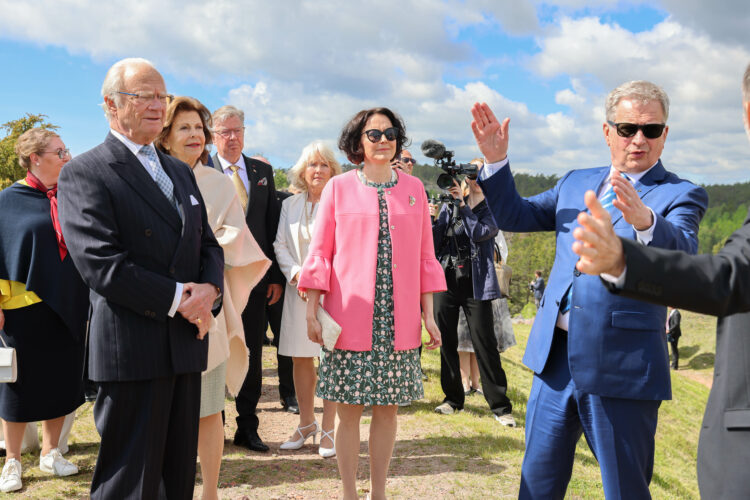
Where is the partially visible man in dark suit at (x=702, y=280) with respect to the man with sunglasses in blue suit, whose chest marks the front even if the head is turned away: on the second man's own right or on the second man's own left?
on the second man's own left

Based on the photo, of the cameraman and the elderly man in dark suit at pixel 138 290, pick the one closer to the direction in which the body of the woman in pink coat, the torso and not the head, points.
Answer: the elderly man in dark suit

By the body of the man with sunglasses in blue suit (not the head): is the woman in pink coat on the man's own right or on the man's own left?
on the man's own right

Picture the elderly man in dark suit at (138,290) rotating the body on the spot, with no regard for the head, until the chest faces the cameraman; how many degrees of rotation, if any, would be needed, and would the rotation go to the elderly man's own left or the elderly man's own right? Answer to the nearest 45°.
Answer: approximately 90° to the elderly man's own left

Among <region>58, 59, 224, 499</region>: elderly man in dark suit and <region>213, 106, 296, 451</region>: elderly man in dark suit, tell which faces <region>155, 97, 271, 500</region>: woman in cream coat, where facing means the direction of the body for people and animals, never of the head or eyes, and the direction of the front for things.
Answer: <region>213, 106, 296, 451</region>: elderly man in dark suit

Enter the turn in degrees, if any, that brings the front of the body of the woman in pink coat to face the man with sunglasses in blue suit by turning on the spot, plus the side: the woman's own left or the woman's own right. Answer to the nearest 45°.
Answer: approximately 45° to the woman's own left

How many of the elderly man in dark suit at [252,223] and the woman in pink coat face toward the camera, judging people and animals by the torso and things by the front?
2

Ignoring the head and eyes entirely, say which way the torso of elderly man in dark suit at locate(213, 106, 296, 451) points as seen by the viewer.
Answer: toward the camera

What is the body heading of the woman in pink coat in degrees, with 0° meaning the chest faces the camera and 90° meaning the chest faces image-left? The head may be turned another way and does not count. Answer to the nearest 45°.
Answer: approximately 0°

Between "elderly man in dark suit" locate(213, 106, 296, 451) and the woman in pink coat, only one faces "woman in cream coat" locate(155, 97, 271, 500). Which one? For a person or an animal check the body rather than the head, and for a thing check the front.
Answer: the elderly man in dark suit

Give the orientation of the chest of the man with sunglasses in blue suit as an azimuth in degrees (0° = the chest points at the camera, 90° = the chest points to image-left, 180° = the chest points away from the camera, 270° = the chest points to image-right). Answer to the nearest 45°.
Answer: approximately 45°

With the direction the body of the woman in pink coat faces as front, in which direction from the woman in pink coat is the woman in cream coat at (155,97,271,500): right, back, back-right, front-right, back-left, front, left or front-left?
right

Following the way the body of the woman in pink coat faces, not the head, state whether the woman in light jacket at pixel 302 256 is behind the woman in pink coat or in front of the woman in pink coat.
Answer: behind

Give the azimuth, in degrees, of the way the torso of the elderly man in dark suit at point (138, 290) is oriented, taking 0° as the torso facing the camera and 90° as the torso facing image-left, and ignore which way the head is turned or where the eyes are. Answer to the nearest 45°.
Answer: approximately 315°
